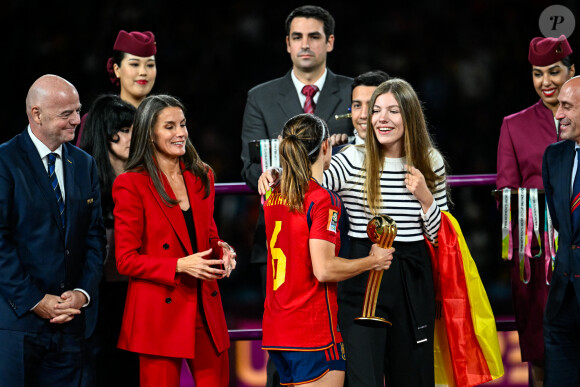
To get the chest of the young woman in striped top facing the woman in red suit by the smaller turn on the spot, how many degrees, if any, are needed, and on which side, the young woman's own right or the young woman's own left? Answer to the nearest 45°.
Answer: approximately 90° to the young woman's own right

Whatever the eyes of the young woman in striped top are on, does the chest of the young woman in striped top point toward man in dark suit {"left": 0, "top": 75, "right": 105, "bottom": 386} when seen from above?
no

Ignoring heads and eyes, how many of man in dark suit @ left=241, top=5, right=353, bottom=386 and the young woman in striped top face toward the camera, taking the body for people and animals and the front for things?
2

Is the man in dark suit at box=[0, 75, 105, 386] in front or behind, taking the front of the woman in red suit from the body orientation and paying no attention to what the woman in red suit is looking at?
behind

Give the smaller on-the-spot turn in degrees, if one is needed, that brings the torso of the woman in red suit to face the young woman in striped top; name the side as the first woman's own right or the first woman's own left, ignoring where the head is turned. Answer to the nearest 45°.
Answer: approximately 45° to the first woman's own left

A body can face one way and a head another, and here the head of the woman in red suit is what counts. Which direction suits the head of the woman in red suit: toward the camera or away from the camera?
toward the camera

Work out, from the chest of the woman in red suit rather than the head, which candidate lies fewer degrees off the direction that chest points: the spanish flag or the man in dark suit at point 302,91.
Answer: the spanish flag

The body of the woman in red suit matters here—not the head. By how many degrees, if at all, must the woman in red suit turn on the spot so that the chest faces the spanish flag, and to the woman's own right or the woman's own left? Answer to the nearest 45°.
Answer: approximately 45° to the woman's own left

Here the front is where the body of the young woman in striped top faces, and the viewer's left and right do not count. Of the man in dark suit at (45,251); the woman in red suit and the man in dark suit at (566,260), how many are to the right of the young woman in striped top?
2

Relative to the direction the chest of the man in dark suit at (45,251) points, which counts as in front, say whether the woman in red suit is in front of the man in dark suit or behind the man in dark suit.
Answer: in front

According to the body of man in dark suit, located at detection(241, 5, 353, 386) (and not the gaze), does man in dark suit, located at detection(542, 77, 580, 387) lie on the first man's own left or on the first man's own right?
on the first man's own left

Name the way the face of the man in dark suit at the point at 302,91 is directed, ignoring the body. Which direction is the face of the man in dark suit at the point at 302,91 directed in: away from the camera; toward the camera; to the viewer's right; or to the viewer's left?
toward the camera

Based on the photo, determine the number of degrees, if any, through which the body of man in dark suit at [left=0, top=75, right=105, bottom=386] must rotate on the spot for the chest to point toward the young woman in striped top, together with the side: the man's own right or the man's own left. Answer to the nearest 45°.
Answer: approximately 45° to the man's own left

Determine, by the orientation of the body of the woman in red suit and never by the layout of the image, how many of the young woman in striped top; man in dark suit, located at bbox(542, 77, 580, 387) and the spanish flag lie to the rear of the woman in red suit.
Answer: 0

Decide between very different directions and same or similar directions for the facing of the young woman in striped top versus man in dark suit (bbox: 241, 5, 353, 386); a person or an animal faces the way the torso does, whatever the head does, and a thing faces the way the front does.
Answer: same or similar directions

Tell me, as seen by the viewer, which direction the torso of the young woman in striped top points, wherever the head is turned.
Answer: toward the camera

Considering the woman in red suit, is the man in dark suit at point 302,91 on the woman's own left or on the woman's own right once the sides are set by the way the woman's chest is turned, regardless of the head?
on the woman's own left
